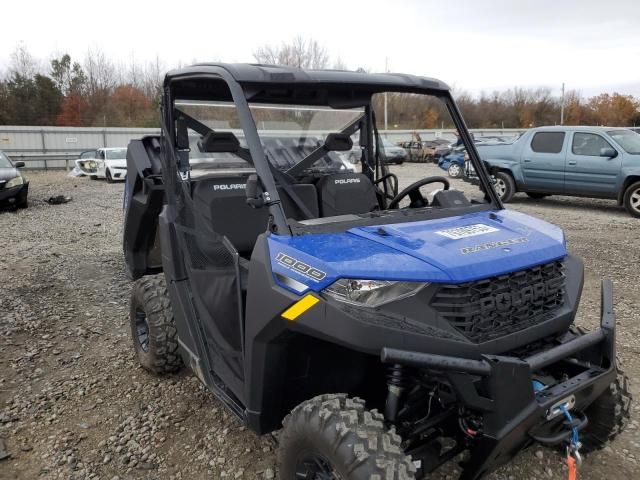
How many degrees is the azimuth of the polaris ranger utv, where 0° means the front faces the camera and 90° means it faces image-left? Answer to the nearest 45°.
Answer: approximately 315°

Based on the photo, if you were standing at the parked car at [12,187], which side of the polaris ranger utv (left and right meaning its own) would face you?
back

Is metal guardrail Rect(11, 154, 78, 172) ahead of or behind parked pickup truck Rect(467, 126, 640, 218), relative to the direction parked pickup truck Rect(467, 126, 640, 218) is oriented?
behind

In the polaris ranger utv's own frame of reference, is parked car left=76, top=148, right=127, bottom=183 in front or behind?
behind

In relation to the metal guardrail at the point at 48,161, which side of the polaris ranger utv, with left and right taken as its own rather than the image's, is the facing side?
back

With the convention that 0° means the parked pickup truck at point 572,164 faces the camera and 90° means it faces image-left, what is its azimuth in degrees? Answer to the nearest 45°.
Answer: approximately 315°

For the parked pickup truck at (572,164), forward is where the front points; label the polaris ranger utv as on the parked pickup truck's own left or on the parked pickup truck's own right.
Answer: on the parked pickup truck's own right

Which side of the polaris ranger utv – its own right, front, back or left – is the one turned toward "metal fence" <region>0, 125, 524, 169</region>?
back
